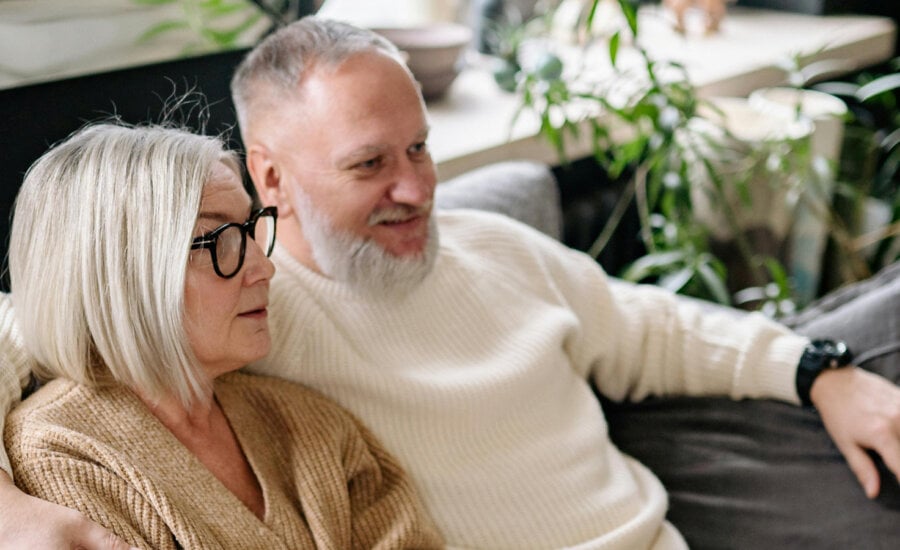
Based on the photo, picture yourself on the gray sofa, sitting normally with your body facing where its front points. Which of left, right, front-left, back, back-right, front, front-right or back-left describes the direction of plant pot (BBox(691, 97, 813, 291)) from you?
back

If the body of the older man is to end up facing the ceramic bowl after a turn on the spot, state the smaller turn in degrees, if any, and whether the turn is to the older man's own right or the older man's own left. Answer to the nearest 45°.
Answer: approximately 135° to the older man's own left

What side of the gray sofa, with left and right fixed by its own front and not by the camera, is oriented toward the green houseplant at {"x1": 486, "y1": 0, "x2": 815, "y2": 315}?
back

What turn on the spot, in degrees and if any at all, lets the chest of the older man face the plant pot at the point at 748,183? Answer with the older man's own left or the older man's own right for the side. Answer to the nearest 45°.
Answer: approximately 90° to the older man's own left

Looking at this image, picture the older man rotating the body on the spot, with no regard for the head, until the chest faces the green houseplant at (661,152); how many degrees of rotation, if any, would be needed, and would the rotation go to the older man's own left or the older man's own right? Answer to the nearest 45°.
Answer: approximately 90° to the older man's own left

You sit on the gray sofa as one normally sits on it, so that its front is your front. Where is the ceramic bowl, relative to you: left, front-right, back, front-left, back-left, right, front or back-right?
back-right

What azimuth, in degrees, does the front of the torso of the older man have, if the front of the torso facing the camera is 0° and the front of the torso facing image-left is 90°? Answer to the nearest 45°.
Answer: approximately 315°
